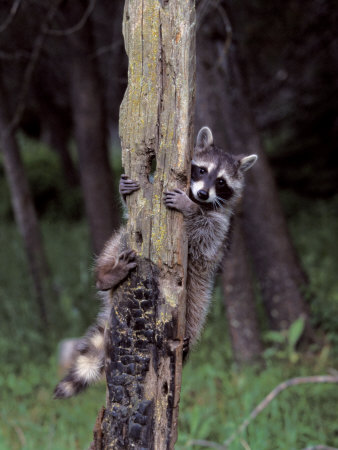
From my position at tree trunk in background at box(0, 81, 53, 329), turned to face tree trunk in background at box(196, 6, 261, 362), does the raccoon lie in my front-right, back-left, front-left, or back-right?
front-right

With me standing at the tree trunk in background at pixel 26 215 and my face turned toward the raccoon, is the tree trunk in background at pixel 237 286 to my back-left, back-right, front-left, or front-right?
front-left

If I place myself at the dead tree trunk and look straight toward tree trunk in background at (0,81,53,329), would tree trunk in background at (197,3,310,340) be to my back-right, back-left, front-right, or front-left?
front-right

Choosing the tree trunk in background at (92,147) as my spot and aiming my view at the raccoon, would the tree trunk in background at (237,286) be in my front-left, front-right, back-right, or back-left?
front-left
